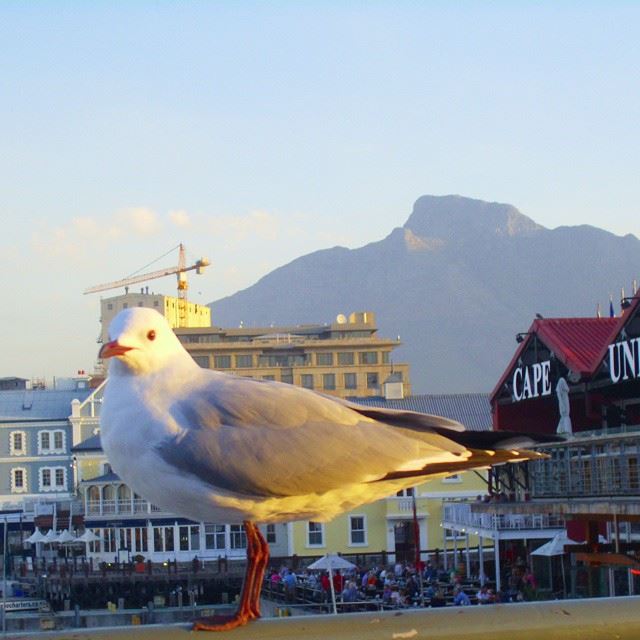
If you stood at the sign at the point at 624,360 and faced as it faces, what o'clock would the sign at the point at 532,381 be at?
the sign at the point at 532,381 is roughly at 4 o'clock from the sign at the point at 624,360.

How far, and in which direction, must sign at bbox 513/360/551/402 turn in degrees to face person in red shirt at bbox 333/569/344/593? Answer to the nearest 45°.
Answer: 0° — it already faces them

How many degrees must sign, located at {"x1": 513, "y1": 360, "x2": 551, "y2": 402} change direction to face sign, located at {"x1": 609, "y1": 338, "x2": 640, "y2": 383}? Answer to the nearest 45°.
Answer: approximately 45° to its left

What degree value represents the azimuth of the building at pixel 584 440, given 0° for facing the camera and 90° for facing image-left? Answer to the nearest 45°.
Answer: approximately 45°

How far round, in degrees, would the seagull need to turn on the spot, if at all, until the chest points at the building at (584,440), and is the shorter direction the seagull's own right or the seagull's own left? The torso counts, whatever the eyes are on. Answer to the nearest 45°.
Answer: approximately 90° to the seagull's own right

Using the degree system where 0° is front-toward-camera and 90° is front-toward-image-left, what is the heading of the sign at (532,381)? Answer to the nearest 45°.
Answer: approximately 45°

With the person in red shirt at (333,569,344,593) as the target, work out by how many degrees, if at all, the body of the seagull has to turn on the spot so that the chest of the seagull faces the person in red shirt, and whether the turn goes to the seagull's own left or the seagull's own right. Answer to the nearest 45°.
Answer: approximately 90° to the seagull's own right

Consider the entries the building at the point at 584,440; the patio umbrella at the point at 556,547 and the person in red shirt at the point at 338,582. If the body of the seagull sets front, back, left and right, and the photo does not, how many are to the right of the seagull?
3

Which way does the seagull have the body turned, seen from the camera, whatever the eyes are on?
to the viewer's left
